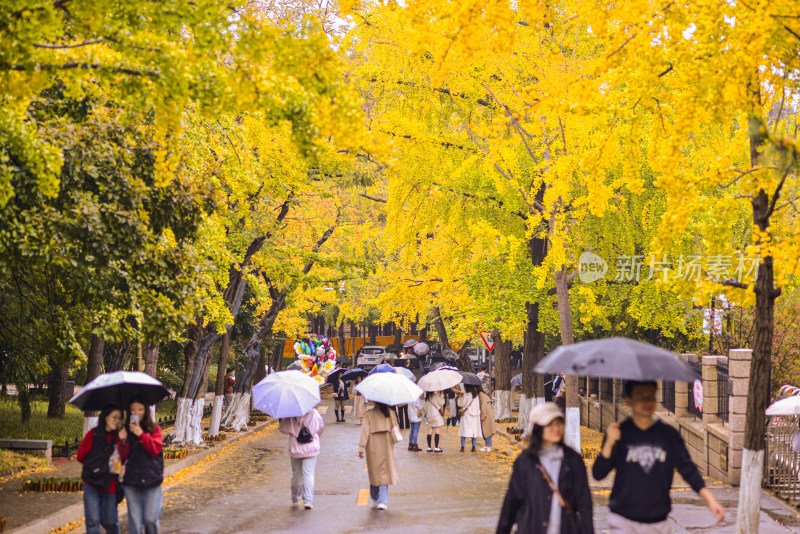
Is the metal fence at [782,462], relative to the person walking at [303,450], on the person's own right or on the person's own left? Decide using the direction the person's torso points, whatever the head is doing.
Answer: on the person's own right

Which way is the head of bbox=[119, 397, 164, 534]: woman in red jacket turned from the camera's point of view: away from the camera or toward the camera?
toward the camera

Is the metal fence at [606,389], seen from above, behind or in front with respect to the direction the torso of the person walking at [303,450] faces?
in front

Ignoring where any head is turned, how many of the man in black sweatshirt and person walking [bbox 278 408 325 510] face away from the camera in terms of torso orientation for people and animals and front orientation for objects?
1

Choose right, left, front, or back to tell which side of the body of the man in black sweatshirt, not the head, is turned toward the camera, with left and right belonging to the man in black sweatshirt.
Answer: front

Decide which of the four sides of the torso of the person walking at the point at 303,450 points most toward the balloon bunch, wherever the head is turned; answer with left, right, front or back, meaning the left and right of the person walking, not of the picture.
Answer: front

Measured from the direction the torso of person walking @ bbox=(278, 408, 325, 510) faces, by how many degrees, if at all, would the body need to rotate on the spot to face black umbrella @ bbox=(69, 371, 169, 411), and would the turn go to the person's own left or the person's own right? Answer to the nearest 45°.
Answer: approximately 135° to the person's own left

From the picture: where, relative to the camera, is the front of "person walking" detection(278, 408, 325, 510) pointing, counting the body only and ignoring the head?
away from the camera

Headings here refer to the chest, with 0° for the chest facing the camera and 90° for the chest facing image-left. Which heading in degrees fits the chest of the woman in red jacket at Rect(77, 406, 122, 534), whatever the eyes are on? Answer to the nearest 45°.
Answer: approximately 315°
